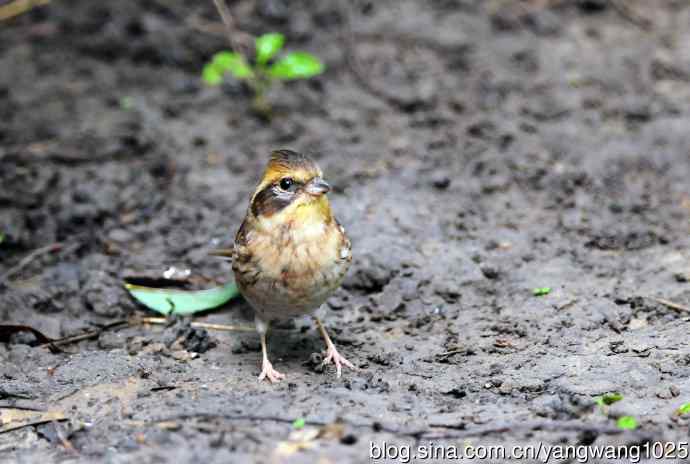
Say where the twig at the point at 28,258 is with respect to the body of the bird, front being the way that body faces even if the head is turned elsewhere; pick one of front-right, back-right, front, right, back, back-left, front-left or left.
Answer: back

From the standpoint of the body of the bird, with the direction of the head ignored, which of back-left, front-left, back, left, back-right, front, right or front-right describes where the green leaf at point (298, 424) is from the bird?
front-right

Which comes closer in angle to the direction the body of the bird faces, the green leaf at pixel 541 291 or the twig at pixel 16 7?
the green leaf

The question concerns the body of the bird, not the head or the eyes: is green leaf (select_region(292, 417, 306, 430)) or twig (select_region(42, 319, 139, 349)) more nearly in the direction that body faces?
the green leaf

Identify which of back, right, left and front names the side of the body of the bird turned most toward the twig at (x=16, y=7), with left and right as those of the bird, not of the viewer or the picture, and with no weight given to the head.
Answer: back

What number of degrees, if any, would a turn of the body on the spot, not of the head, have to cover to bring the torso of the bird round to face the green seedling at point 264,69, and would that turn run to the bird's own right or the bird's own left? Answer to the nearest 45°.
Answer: approximately 135° to the bird's own left

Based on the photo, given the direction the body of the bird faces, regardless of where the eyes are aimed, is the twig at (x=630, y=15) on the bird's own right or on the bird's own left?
on the bird's own left

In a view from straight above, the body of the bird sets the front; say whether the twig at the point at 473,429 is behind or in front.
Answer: in front

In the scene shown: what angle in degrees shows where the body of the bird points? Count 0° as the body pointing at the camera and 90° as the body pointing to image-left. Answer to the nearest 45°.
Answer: approximately 315°

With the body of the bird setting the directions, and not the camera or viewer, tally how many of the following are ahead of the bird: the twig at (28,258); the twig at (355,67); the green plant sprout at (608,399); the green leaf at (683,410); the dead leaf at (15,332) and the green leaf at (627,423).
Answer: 3
